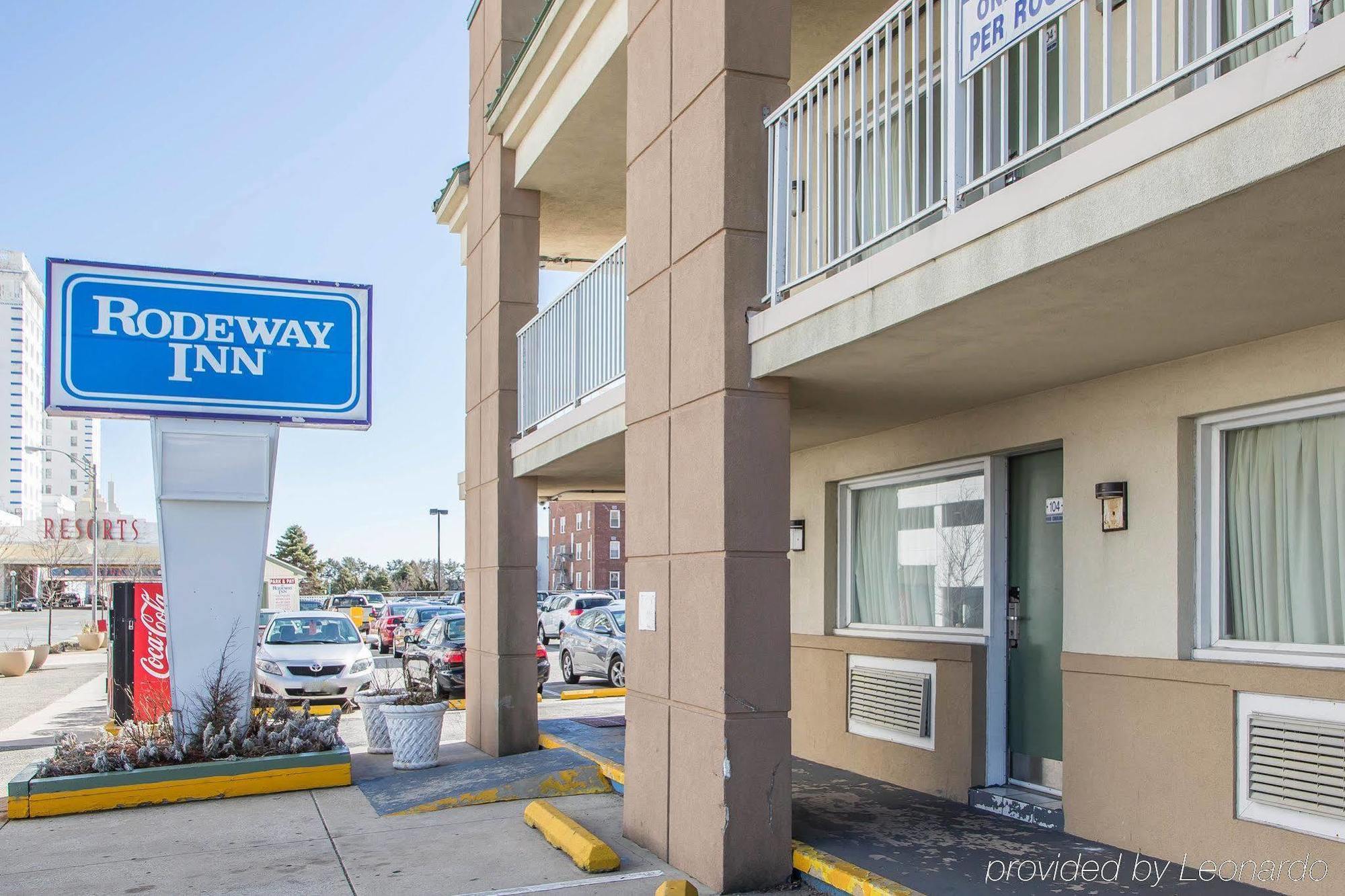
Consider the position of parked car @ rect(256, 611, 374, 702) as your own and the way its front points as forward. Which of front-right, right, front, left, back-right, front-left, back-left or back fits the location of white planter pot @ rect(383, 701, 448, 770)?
front

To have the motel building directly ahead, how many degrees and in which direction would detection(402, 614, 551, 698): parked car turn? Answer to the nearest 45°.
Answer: approximately 135° to its left

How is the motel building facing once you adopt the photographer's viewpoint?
facing the viewer and to the left of the viewer

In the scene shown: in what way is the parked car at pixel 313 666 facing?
toward the camera

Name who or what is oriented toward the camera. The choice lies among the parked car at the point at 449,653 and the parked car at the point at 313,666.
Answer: the parked car at the point at 313,666

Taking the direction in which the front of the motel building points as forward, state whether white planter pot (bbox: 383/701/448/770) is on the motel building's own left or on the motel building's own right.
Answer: on the motel building's own right

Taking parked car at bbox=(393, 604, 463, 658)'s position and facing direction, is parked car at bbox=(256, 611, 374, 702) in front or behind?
in front

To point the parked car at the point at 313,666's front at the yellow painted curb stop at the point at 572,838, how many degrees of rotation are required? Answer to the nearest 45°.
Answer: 0° — it already faces it
